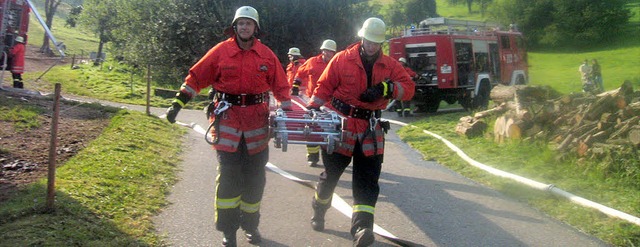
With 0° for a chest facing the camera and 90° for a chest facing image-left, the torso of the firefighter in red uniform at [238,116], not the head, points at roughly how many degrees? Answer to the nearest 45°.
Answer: approximately 0°

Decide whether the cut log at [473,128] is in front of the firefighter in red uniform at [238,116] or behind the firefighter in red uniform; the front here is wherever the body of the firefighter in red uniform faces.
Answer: behind

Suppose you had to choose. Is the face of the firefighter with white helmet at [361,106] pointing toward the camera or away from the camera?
toward the camera

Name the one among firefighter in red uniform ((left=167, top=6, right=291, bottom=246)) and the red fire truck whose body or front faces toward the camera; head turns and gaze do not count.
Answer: the firefighter in red uniform

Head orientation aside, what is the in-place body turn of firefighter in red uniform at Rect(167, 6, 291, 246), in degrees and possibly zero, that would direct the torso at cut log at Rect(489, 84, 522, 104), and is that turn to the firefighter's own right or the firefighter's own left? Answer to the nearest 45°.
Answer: approximately 135° to the firefighter's own left

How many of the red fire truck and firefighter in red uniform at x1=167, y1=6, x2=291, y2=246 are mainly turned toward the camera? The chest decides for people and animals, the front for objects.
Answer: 1

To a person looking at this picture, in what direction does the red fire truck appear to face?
facing away from the viewer and to the right of the viewer

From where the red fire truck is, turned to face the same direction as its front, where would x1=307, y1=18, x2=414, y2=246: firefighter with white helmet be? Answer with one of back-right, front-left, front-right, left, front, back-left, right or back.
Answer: back-right

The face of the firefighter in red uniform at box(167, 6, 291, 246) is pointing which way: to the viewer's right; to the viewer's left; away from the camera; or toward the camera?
toward the camera

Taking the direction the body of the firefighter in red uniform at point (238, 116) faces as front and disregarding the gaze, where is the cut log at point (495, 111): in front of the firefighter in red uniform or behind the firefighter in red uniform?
behind
